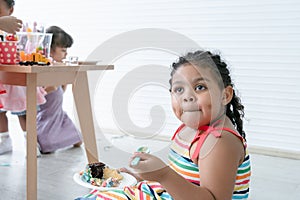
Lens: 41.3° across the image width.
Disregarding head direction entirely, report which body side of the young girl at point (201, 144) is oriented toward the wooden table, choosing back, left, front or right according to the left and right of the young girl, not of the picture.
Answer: right

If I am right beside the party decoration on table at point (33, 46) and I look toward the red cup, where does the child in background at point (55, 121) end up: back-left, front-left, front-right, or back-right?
back-right

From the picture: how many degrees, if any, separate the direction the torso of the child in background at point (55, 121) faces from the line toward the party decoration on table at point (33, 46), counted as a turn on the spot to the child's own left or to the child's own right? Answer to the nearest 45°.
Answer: approximately 45° to the child's own right

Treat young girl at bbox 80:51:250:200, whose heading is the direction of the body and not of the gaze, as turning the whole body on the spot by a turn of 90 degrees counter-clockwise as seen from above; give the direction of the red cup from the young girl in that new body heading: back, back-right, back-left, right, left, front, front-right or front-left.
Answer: back

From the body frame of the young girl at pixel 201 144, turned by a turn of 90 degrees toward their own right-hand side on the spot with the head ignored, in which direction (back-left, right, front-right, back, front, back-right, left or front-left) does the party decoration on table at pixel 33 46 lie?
front

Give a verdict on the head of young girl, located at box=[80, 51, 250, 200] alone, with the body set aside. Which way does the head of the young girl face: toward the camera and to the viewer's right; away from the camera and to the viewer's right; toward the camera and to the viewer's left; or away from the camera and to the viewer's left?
toward the camera and to the viewer's left

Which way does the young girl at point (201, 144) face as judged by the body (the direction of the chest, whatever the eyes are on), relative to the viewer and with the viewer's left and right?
facing the viewer and to the left of the viewer

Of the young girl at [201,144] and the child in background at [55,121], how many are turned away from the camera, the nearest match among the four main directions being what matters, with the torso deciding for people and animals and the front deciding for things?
0

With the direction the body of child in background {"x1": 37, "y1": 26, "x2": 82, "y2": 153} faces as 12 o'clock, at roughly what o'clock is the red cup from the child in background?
The red cup is roughly at 2 o'clock from the child in background.
